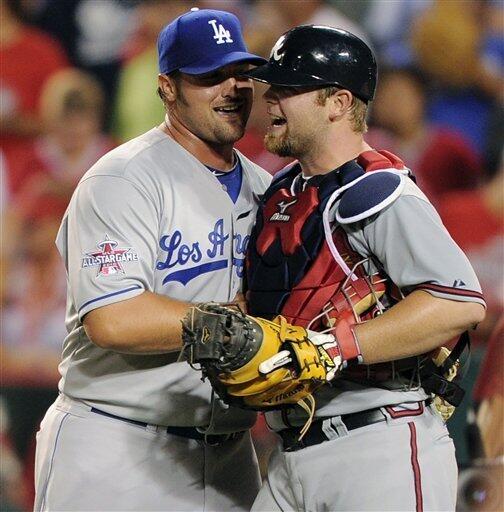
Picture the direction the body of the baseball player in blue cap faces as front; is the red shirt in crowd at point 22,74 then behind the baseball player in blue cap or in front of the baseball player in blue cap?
behind

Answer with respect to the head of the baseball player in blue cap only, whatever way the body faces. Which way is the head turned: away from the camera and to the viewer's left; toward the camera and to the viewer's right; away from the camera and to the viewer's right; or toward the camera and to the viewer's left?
toward the camera and to the viewer's right

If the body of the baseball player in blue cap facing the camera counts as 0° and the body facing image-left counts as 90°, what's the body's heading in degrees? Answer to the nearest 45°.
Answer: approximately 315°
